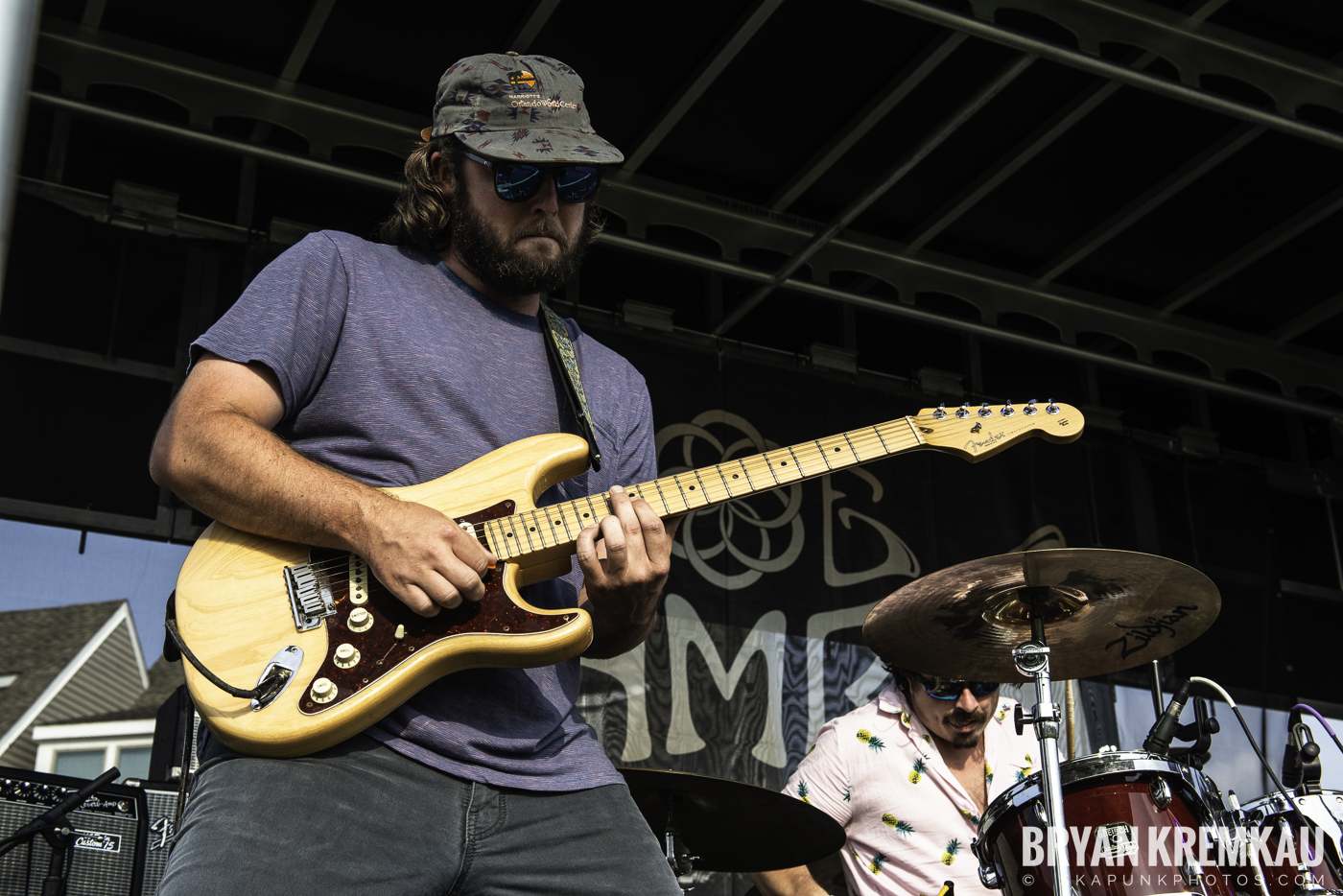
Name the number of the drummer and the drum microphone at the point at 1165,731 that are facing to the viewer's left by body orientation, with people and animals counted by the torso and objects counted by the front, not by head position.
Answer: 1

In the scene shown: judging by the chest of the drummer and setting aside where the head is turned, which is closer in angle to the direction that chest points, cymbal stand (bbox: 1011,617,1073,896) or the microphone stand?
the cymbal stand

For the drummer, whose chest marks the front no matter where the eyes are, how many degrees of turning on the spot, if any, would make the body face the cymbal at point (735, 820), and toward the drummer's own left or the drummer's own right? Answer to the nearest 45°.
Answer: approximately 90° to the drummer's own right

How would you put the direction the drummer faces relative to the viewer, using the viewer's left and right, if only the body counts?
facing the viewer and to the right of the viewer

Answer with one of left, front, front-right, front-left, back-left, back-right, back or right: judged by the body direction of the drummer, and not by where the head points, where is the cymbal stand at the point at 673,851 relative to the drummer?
right

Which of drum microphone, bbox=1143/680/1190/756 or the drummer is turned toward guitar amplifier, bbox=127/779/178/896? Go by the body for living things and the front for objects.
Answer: the drum microphone

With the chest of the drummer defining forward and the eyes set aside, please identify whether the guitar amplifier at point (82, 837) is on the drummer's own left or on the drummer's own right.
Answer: on the drummer's own right

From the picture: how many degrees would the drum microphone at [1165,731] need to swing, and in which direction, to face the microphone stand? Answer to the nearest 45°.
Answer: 0° — it already faces it

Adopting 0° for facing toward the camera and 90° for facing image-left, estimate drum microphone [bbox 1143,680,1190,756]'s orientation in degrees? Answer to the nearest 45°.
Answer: approximately 90°
